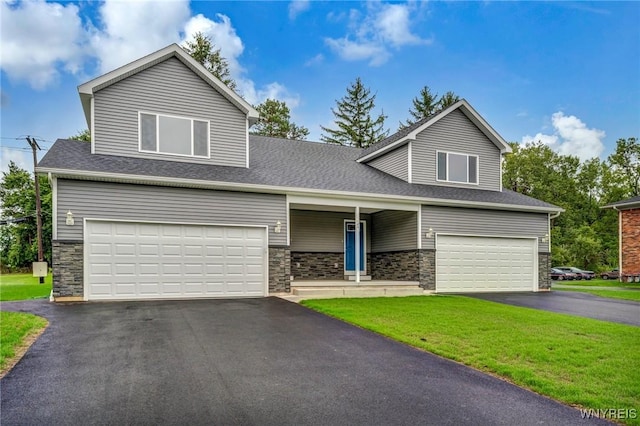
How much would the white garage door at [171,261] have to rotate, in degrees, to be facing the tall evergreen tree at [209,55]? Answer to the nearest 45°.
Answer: approximately 180°

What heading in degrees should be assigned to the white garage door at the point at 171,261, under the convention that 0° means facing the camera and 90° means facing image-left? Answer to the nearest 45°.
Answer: approximately 0°

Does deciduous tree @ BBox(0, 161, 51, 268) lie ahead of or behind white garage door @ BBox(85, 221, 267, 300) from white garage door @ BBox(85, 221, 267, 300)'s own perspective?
behind

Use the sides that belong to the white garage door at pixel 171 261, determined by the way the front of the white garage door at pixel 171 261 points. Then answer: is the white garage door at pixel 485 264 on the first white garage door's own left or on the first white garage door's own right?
on the first white garage door's own left

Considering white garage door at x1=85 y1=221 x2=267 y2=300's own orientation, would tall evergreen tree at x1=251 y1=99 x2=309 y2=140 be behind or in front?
behind
